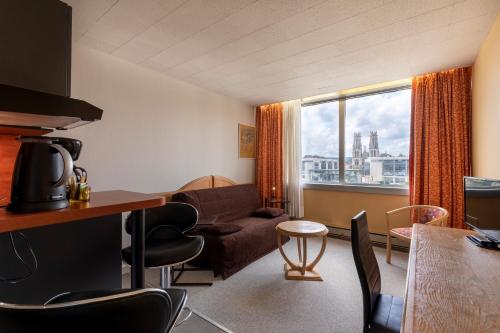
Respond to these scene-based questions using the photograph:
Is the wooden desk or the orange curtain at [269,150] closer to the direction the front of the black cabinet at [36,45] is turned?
the wooden desk

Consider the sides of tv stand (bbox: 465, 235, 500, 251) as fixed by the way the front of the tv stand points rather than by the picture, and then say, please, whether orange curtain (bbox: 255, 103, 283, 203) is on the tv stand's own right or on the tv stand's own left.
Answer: on the tv stand's own right

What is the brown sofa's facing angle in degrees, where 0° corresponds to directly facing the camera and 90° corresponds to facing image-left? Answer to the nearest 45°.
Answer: approximately 315°

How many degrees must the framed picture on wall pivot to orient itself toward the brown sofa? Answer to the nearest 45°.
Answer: approximately 45° to its right

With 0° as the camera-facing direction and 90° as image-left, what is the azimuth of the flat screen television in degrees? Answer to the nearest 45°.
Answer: approximately 45°

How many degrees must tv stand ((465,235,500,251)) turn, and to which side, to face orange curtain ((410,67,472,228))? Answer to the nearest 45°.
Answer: approximately 135° to its right

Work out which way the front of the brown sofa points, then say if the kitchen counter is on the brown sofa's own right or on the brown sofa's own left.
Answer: on the brown sofa's own right
